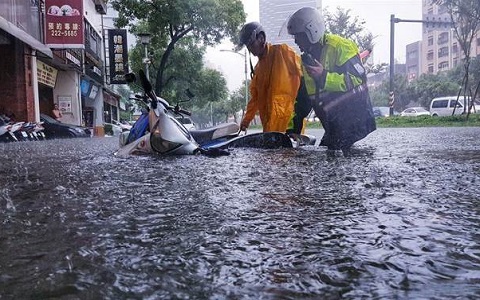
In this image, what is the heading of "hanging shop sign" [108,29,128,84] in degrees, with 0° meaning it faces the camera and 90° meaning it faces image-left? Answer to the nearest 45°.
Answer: approximately 0°

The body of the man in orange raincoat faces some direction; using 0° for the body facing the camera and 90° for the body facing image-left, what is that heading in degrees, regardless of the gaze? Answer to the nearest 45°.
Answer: approximately 45°

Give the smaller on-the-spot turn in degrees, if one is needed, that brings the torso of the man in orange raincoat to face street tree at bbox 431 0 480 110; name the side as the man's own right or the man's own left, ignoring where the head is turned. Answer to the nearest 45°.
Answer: approximately 180°

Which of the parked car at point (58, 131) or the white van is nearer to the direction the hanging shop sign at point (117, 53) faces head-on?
the parked car

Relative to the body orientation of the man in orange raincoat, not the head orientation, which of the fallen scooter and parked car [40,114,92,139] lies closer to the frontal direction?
the fallen scooter

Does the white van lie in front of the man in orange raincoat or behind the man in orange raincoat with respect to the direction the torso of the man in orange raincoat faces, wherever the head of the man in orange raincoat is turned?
behind

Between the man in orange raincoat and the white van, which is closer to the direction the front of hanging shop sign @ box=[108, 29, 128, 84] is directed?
the man in orange raincoat
